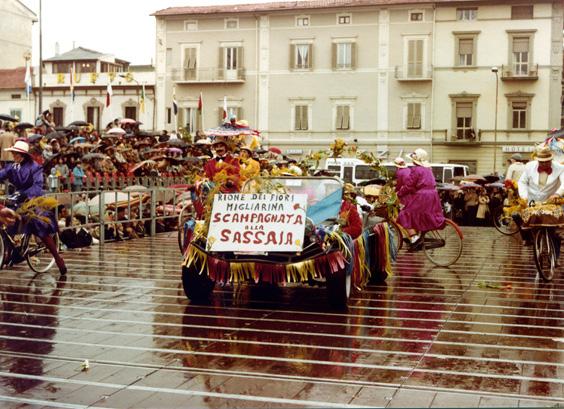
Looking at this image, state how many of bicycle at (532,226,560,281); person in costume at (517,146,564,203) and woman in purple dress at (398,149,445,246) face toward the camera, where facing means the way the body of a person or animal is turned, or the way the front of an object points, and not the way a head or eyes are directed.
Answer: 2

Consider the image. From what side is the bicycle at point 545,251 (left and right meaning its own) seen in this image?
front

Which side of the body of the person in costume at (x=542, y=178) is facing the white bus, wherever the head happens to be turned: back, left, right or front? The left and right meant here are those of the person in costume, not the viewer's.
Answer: back

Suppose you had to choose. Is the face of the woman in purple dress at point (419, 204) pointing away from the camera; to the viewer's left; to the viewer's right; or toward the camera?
to the viewer's left

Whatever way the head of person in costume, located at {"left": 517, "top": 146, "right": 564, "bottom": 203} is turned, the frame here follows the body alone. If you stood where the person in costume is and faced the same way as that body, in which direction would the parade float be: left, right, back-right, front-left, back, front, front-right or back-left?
front-right

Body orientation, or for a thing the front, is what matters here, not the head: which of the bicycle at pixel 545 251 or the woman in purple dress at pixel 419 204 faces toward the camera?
the bicycle

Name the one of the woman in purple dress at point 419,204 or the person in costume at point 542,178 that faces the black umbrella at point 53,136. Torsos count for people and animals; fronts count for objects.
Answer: the woman in purple dress

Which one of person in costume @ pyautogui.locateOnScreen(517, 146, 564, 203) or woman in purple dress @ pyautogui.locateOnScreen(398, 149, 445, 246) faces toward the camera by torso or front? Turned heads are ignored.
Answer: the person in costume

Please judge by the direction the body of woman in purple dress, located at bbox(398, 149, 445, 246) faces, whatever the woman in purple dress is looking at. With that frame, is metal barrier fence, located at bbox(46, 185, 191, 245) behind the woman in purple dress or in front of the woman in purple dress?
in front

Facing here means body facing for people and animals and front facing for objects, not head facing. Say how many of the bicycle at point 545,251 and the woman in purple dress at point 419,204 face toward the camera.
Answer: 1

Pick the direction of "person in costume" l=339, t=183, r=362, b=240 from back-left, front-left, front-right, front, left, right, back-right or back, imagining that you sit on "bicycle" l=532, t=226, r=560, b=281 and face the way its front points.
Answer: front-right

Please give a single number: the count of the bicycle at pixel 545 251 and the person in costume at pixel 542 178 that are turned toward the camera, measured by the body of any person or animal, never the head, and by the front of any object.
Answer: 2

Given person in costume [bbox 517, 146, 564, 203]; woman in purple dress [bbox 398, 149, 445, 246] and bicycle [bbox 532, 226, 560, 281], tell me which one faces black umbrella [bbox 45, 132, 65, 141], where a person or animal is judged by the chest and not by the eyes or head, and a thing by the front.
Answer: the woman in purple dress
